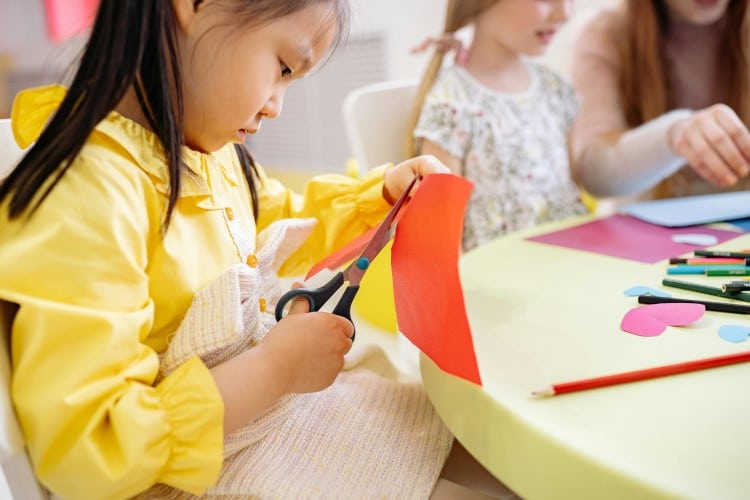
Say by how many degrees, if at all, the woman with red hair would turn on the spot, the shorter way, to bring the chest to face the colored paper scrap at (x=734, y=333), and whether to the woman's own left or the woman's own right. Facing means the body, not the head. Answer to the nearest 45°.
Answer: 0° — they already face it

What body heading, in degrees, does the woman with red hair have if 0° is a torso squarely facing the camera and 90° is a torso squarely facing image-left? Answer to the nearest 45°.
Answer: approximately 0°

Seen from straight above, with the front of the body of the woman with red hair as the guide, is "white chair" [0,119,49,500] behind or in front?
in front

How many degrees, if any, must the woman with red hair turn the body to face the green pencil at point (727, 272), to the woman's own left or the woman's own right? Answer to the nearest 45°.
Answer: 0° — they already face it

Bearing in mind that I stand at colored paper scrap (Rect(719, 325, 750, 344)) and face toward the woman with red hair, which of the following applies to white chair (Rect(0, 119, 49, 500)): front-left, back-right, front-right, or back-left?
back-left

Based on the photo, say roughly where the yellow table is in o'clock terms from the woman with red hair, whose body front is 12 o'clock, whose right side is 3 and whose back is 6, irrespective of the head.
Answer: The yellow table is roughly at 12 o'clock from the woman with red hair.

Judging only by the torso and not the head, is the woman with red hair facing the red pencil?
yes

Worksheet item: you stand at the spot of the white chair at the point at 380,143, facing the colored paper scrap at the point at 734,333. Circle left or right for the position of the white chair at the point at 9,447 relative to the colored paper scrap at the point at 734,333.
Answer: right
